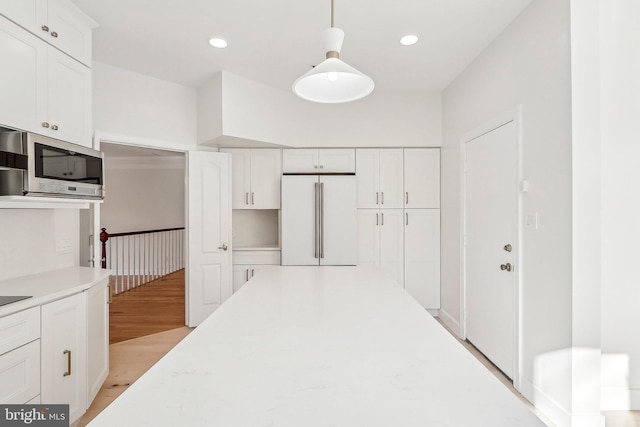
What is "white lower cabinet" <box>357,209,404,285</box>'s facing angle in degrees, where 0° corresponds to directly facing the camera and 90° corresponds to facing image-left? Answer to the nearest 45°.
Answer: approximately 0°

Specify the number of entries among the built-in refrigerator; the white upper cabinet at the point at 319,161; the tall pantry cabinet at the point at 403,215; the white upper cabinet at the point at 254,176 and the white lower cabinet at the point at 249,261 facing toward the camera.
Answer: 5

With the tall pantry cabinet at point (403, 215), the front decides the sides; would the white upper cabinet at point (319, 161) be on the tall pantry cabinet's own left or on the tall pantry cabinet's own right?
on the tall pantry cabinet's own right

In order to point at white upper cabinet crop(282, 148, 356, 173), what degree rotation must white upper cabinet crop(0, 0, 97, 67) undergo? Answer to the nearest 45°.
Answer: approximately 45° to its left

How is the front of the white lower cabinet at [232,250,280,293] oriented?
toward the camera

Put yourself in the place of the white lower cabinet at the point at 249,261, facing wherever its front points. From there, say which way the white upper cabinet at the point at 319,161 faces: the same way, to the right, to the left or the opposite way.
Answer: the same way

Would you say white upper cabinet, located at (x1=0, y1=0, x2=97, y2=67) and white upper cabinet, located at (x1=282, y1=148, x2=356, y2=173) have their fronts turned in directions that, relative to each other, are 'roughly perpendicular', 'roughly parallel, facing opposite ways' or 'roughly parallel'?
roughly perpendicular

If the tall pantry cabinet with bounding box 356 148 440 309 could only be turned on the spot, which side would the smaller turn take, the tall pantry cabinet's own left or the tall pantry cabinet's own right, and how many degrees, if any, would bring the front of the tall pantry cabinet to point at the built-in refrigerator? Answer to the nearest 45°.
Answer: approximately 90° to the tall pantry cabinet's own right

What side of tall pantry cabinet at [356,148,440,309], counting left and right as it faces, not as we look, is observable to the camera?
front

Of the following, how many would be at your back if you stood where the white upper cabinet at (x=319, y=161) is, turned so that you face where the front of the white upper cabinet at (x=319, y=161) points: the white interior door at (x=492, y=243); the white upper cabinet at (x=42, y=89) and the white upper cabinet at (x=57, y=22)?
0

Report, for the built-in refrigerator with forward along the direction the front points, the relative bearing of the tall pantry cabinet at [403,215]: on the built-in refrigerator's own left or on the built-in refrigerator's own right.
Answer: on the built-in refrigerator's own left

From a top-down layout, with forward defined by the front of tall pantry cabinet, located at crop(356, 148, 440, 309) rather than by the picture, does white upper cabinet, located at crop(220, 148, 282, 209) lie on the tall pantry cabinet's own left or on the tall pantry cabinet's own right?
on the tall pantry cabinet's own right

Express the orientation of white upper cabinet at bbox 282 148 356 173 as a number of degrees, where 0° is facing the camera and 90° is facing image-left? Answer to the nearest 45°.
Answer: approximately 0°

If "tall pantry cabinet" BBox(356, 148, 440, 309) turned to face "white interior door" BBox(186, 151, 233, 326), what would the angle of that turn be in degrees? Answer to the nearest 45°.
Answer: approximately 90° to its right

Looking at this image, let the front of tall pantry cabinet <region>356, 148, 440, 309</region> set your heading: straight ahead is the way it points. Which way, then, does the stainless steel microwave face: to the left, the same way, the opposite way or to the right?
to the left

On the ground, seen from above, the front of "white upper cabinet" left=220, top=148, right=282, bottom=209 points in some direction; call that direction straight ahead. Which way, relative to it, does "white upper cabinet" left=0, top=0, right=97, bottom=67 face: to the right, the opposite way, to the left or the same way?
to the left
